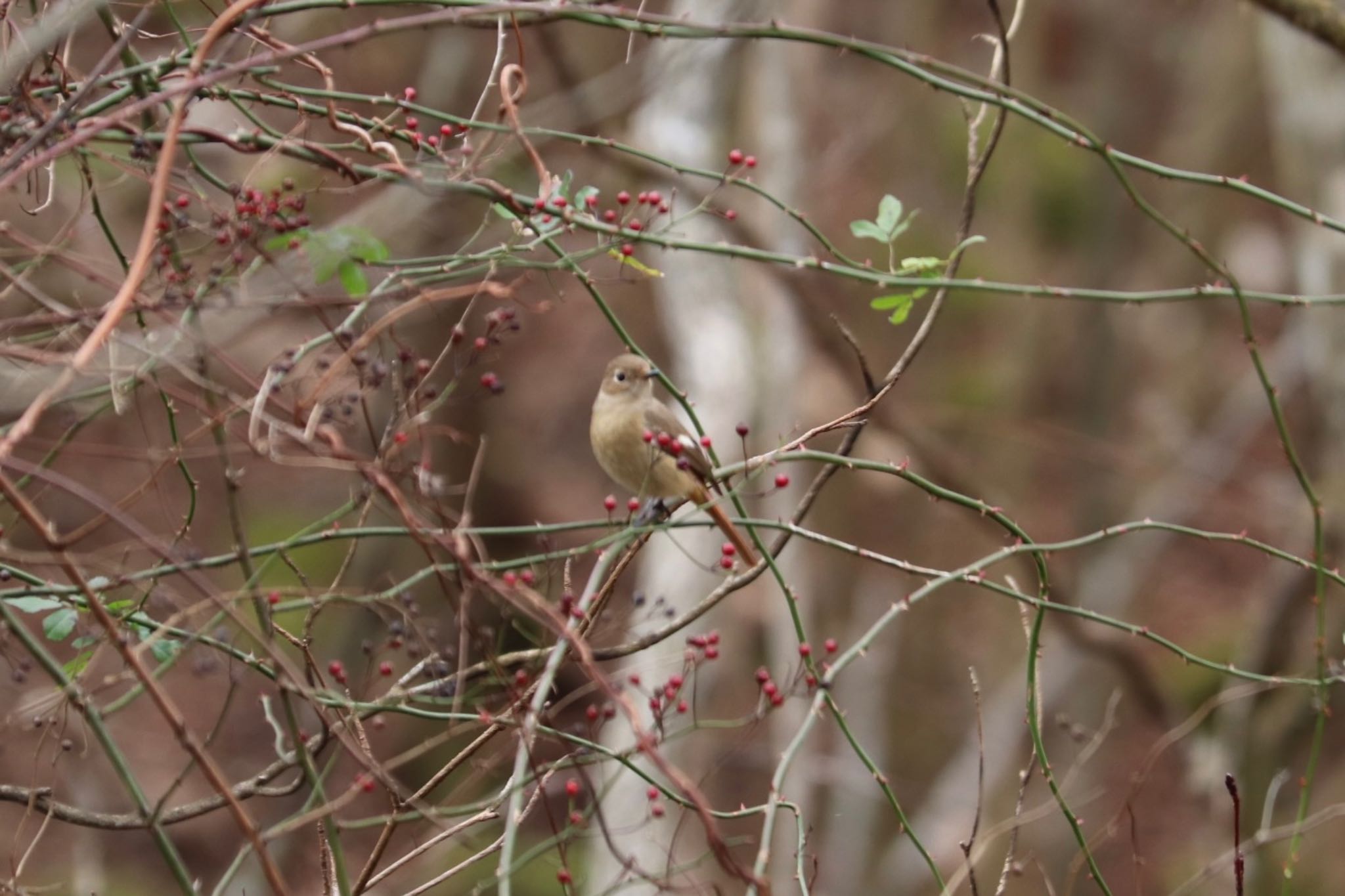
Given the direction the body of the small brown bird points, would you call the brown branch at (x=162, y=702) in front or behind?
in front

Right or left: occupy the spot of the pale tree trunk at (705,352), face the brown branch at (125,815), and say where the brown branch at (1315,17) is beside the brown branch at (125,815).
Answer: left

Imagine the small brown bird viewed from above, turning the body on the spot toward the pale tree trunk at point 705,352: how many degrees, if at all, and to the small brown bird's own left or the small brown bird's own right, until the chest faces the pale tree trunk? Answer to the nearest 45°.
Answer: approximately 135° to the small brown bird's own right

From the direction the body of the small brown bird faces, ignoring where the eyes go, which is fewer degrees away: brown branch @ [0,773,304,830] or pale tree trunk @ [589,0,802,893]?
the brown branch

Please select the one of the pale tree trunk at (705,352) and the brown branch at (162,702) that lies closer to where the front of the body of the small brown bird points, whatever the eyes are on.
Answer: the brown branch

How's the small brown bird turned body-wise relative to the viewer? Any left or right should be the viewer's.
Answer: facing the viewer and to the left of the viewer
